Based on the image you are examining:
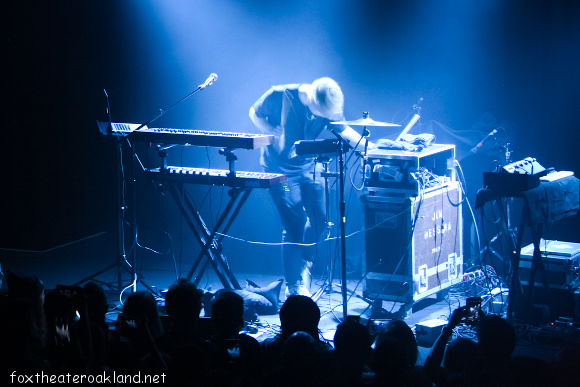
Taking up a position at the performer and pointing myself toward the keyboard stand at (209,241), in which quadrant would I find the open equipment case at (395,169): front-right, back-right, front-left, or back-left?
back-left

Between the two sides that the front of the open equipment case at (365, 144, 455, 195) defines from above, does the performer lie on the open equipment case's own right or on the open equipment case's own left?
on the open equipment case's own right

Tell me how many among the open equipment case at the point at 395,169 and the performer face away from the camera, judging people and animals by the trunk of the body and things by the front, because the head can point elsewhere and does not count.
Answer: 0

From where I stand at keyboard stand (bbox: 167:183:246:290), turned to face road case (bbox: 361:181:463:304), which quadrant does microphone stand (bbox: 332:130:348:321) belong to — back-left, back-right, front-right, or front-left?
front-right

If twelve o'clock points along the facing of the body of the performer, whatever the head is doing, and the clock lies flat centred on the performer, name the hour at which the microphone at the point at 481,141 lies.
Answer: The microphone is roughly at 10 o'clock from the performer.

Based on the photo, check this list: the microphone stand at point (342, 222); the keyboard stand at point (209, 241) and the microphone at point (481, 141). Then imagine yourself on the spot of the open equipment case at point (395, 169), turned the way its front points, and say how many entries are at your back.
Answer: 1

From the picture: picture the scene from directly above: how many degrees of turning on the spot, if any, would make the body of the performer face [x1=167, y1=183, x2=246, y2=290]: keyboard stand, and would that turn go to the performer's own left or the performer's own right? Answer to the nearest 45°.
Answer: approximately 135° to the performer's own right

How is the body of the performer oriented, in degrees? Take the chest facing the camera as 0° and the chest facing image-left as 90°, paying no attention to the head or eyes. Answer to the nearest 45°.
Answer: approximately 315°

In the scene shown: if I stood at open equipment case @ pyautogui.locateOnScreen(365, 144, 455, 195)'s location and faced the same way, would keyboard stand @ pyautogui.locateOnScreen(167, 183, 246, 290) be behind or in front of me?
in front

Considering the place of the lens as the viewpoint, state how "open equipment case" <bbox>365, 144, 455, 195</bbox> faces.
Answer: facing the viewer and to the left of the viewer
